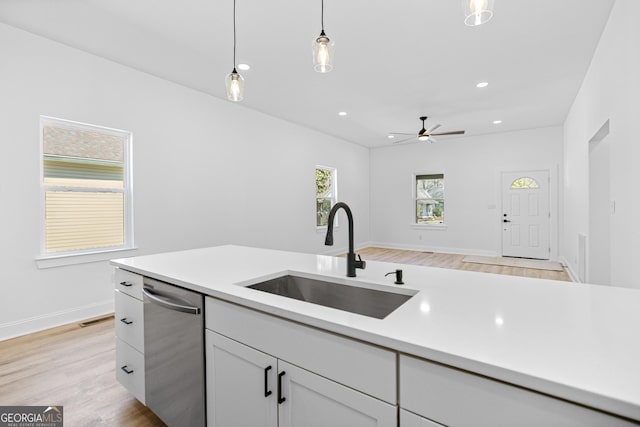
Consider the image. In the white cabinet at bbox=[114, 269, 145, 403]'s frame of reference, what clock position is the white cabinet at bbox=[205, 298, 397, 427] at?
the white cabinet at bbox=[205, 298, 397, 427] is roughly at 10 o'clock from the white cabinet at bbox=[114, 269, 145, 403].

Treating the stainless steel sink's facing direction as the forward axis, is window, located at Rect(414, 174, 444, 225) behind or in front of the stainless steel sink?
behind

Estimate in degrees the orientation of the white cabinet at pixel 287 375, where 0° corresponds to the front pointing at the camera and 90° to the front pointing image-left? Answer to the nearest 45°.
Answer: approximately 45°

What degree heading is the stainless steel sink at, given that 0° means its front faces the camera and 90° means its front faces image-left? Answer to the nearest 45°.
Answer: approximately 45°

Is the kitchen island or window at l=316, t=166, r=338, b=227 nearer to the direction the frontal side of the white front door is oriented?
the kitchen island

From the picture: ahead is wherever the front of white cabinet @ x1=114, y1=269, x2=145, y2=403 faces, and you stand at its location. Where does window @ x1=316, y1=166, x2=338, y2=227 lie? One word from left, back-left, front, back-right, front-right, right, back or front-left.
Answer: back

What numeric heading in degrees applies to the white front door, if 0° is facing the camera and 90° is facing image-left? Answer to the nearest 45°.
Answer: approximately 0°

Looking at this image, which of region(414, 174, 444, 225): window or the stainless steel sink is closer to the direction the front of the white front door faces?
the stainless steel sink

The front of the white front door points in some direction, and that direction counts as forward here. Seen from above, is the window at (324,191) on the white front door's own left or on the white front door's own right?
on the white front door's own right

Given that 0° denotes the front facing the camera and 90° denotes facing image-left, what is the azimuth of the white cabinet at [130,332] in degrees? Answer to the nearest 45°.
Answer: approximately 45°

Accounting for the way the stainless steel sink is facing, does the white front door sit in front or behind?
behind
